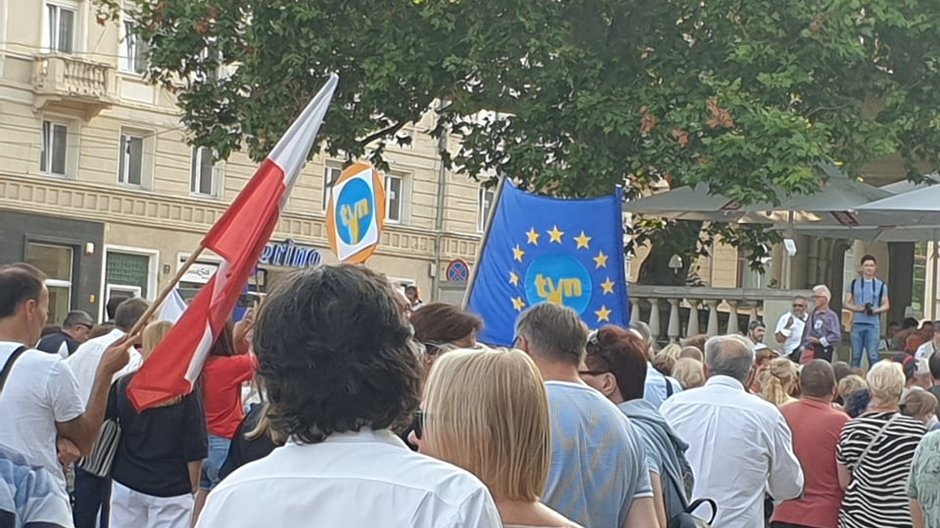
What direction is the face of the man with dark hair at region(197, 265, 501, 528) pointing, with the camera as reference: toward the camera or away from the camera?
away from the camera

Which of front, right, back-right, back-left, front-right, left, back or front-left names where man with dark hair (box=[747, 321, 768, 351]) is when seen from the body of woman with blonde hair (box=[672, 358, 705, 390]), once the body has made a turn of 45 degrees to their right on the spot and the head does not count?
front-left

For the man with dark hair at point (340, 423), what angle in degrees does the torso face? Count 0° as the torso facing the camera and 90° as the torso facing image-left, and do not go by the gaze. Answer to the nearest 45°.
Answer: approximately 180°

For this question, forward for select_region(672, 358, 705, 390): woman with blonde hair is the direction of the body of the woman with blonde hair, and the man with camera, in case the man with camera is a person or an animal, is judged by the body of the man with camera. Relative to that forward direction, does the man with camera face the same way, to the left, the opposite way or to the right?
the opposite way

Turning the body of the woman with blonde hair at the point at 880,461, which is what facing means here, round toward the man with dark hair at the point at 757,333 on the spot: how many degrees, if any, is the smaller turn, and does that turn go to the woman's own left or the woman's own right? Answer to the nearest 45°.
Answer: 0° — they already face them

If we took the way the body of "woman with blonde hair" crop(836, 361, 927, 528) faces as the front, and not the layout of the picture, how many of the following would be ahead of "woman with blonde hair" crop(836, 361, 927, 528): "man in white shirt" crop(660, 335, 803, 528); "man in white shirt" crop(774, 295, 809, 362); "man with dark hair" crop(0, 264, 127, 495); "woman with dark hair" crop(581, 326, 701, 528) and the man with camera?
2

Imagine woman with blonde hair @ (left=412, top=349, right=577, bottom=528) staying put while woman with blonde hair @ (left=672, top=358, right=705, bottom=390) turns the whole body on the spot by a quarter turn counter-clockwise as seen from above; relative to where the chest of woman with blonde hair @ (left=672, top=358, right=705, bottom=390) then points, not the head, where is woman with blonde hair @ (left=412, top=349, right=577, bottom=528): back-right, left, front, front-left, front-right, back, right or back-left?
left

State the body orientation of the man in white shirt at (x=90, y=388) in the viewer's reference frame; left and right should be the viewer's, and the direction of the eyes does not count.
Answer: facing away from the viewer and to the right of the viewer

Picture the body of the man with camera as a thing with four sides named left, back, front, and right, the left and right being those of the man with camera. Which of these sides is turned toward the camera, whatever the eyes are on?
front

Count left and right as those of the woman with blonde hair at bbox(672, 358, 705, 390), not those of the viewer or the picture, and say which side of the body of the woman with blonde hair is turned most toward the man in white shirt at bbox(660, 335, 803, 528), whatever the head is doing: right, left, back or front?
back

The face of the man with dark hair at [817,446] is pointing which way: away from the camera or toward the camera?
away from the camera

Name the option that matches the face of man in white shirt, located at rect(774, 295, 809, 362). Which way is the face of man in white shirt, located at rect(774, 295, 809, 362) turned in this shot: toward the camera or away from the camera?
toward the camera

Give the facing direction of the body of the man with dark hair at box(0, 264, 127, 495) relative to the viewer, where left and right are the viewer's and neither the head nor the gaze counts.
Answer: facing away from the viewer and to the right of the viewer

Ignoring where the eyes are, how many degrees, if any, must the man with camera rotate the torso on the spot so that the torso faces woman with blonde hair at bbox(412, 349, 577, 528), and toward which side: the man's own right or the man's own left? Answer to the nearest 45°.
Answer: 0° — they already face them

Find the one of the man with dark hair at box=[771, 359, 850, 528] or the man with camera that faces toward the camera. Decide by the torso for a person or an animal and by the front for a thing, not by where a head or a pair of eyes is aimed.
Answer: the man with camera

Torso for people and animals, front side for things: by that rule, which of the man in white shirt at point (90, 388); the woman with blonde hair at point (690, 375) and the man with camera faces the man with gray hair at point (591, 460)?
the man with camera

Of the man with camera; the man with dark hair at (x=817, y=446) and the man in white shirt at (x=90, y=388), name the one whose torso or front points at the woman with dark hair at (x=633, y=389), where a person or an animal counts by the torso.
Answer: the man with camera
